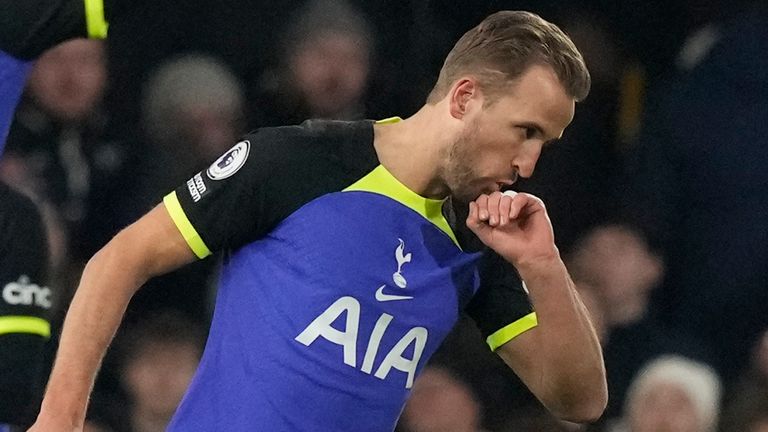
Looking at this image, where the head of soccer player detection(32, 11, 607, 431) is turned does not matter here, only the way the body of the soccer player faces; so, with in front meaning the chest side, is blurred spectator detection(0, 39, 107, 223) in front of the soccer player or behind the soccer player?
behind

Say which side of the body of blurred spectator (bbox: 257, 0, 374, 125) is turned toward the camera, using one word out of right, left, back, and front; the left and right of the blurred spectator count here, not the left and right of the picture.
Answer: front

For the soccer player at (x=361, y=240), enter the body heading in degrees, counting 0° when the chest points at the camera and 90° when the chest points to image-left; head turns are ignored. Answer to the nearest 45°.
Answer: approximately 315°

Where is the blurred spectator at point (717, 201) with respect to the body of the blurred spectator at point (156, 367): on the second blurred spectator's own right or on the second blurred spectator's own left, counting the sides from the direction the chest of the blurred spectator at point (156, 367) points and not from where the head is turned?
on the second blurred spectator's own left

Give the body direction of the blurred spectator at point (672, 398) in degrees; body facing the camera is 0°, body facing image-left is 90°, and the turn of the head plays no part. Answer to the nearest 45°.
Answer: approximately 45°

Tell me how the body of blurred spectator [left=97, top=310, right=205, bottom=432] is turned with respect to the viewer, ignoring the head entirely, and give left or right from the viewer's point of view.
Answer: facing the viewer
